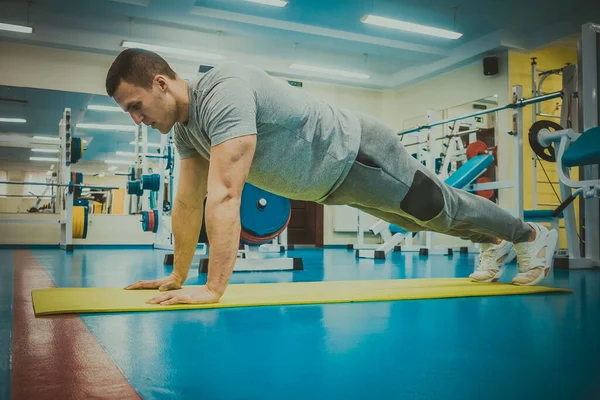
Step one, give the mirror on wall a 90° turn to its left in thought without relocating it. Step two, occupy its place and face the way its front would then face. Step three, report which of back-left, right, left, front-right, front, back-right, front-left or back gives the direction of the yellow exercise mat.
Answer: right

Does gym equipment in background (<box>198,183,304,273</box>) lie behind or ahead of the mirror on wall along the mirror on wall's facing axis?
ahead

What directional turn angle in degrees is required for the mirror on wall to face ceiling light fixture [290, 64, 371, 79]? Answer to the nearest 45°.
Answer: approximately 90° to its left

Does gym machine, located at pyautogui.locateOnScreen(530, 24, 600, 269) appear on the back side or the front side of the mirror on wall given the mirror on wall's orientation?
on the front side

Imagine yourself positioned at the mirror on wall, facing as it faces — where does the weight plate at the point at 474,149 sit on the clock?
The weight plate is roughly at 10 o'clock from the mirror on wall.

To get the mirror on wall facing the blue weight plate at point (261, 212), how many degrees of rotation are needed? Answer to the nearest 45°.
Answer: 0° — it already faces it

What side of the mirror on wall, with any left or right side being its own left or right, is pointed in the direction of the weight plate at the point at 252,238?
front

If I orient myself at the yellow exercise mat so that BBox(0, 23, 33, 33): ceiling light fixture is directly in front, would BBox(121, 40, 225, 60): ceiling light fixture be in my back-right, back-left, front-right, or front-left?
front-right
